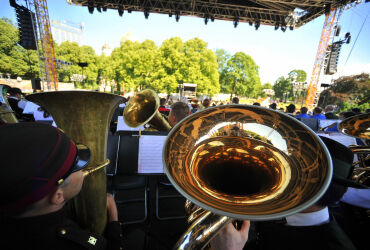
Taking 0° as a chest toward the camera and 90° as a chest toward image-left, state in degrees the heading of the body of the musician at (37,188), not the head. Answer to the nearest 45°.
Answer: approximately 225°

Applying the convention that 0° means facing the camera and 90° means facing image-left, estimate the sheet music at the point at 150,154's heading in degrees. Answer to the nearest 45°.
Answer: approximately 0°

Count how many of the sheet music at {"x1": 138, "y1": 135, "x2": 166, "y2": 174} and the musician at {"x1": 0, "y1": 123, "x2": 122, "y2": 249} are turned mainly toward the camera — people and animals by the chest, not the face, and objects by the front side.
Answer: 1

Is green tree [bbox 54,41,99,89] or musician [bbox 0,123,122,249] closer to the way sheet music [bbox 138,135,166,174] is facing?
the musician

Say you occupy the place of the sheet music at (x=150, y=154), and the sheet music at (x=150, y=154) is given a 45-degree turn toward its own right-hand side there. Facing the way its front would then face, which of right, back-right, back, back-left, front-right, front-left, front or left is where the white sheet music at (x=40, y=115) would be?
right

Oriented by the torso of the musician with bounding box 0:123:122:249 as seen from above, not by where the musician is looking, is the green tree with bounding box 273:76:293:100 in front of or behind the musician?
in front

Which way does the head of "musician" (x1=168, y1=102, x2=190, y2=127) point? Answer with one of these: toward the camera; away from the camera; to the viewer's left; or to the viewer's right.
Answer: away from the camera

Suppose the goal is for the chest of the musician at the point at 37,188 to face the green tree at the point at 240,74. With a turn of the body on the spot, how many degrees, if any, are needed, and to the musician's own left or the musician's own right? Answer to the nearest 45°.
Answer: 0° — they already face it

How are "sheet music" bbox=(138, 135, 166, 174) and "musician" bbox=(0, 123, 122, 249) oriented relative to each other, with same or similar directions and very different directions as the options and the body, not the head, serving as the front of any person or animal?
very different directions

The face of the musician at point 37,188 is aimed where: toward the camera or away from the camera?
away from the camera

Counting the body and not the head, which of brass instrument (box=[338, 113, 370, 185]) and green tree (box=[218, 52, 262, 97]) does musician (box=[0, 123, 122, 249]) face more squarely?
the green tree
